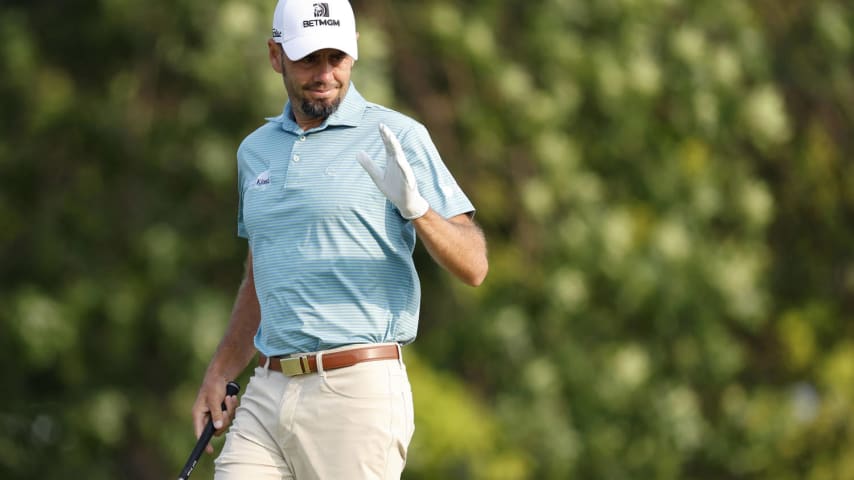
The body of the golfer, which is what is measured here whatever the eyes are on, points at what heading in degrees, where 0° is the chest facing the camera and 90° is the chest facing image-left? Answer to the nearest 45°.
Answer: approximately 45°
